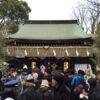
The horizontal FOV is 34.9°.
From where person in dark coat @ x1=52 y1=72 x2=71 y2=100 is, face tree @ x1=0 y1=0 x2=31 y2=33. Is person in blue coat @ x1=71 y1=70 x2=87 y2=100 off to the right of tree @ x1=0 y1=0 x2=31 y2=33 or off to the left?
right

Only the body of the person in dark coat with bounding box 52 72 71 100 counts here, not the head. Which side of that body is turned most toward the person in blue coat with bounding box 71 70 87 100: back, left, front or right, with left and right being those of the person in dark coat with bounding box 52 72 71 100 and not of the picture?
right

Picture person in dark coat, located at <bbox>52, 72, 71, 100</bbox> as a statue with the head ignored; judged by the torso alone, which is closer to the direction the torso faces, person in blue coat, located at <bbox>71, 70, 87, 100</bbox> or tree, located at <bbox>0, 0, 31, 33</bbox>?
the tree
